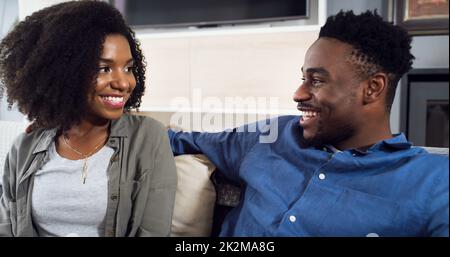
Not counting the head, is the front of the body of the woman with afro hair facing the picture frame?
no

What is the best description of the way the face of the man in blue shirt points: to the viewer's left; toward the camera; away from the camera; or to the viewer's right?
to the viewer's left

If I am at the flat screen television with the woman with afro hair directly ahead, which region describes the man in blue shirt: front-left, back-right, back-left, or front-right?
front-left

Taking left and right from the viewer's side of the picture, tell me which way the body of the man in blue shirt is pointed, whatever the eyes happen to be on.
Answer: facing the viewer and to the left of the viewer

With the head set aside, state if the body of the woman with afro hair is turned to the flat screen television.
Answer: no

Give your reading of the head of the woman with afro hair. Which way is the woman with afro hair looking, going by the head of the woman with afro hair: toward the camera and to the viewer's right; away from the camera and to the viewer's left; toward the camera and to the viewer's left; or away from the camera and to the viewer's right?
toward the camera and to the viewer's right

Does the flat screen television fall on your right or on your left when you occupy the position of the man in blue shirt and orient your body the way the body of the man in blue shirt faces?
on your right

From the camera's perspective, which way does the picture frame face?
toward the camera

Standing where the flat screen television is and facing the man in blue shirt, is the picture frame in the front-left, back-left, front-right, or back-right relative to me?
front-left

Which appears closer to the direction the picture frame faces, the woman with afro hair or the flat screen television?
the woman with afro hair

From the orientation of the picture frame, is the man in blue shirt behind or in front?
in front

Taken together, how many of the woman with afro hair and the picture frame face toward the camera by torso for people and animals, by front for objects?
2

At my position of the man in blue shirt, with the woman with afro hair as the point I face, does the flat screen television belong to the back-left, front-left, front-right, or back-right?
front-right

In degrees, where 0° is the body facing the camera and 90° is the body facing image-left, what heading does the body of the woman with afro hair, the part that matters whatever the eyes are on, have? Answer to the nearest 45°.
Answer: approximately 0°
